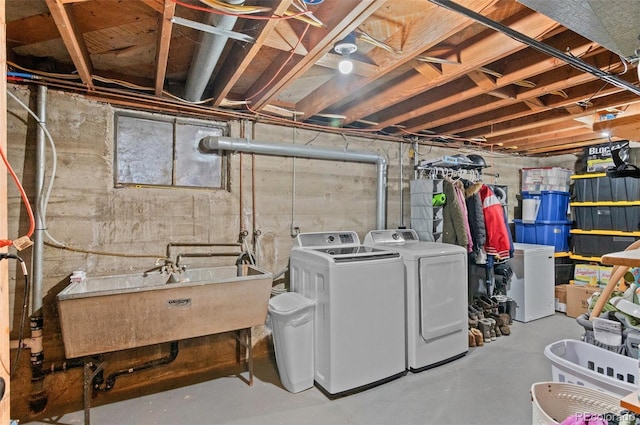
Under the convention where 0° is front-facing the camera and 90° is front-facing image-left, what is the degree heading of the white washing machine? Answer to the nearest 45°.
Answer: approximately 315°

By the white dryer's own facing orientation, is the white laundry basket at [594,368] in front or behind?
in front

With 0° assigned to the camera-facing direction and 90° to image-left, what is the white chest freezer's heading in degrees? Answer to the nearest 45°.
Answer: approximately 315°

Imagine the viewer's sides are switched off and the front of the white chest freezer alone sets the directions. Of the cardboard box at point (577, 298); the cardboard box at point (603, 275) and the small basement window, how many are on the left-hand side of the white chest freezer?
2

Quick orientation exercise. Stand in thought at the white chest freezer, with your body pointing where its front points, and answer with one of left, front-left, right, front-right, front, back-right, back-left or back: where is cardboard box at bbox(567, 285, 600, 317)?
left

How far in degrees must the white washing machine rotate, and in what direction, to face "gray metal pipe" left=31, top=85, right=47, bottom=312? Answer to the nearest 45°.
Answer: approximately 135° to its right

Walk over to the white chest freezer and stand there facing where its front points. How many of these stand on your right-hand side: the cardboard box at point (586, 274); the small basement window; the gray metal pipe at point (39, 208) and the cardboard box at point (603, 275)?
2

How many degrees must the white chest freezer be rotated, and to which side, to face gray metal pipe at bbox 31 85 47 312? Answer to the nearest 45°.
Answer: approximately 90° to its right

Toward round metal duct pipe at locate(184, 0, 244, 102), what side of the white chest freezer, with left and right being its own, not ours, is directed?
right

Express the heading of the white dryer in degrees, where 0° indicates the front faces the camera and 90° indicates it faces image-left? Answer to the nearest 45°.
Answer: approximately 315°

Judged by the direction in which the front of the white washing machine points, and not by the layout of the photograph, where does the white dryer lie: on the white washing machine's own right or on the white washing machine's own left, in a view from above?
on the white washing machine's own left

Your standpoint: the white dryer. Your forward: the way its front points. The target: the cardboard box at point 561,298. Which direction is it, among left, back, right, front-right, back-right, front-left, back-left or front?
left

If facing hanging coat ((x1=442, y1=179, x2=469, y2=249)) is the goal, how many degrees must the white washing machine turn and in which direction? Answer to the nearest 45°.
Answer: approximately 90° to its left
